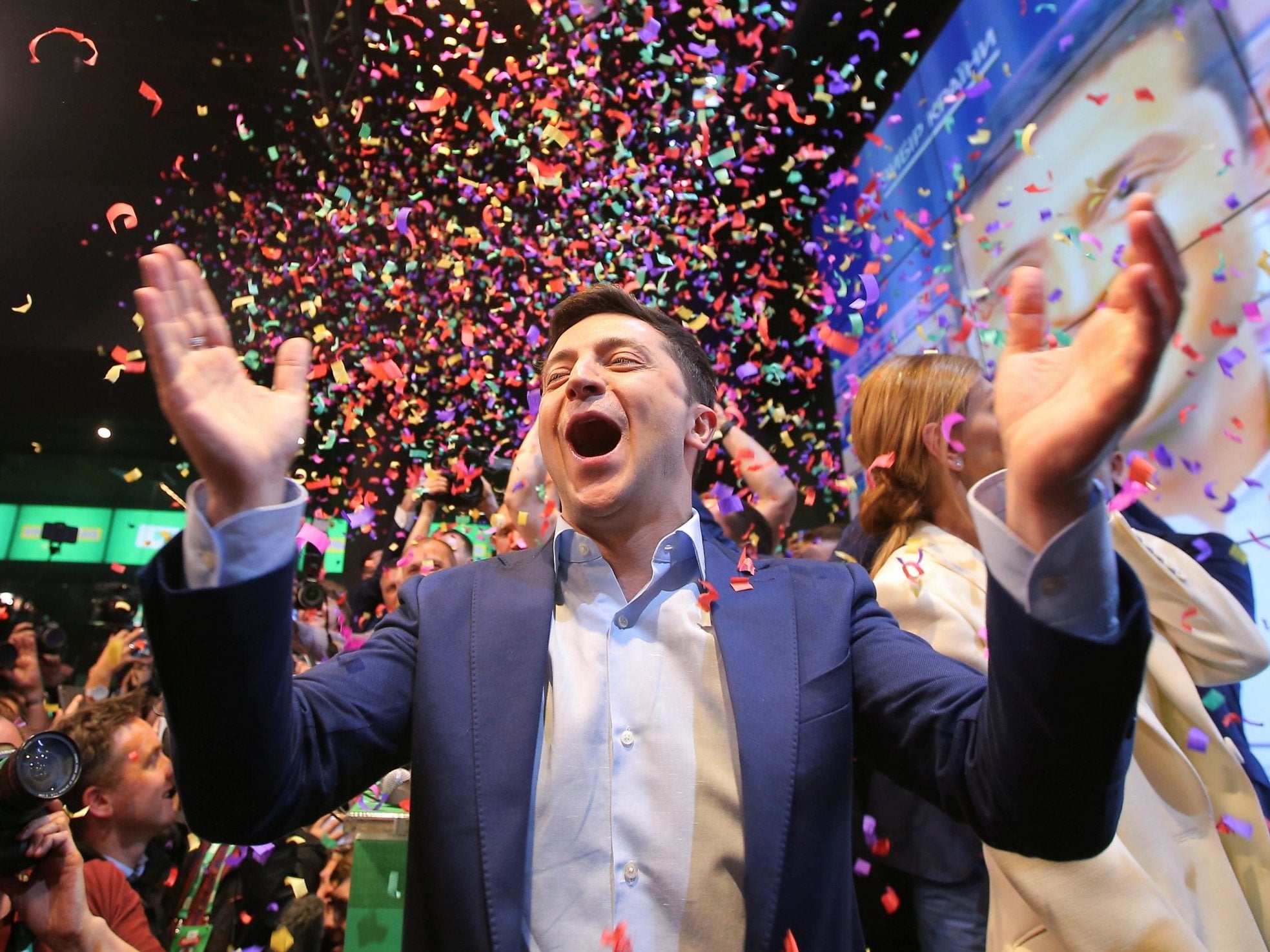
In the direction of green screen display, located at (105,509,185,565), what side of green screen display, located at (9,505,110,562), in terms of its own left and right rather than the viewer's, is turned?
left

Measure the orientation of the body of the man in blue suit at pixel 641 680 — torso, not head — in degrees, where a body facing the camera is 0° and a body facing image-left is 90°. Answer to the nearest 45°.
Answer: approximately 0°

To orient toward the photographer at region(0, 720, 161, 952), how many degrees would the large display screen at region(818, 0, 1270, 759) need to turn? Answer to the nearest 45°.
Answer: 0° — it already faces them

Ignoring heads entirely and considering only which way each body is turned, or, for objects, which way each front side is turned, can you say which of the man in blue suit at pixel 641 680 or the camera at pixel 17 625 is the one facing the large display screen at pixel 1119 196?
the camera

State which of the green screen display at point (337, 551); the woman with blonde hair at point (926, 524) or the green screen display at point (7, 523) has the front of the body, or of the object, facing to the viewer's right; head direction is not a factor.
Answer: the woman with blonde hair

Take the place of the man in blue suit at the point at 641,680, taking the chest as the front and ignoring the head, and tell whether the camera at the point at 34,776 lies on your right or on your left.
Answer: on your right

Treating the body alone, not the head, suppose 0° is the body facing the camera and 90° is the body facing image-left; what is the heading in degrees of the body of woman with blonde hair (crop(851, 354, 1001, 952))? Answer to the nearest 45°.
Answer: approximately 270°
